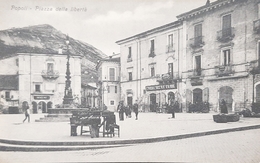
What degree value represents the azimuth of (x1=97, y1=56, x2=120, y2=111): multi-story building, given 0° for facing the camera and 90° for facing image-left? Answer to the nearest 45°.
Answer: approximately 0°

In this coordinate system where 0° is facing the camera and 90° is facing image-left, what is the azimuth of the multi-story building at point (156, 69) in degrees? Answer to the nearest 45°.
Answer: approximately 45°

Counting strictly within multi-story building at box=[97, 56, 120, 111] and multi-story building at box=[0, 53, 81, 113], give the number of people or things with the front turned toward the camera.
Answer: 2

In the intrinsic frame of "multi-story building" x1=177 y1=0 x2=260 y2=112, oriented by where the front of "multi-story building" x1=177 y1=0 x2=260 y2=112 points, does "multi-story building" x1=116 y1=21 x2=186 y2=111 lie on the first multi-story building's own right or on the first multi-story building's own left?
on the first multi-story building's own right

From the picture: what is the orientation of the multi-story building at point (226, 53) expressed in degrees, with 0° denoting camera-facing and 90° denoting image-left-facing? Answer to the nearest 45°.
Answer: approximately 45°
